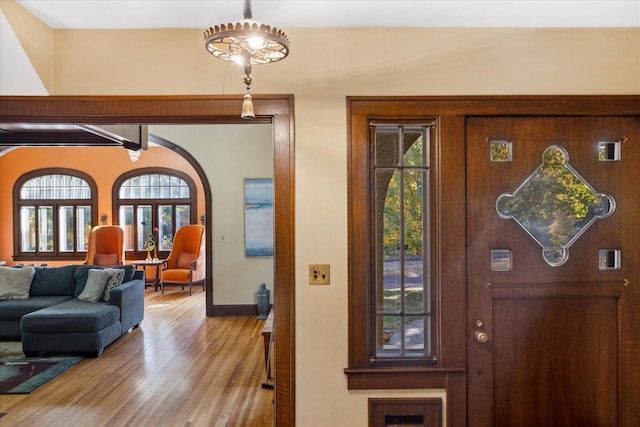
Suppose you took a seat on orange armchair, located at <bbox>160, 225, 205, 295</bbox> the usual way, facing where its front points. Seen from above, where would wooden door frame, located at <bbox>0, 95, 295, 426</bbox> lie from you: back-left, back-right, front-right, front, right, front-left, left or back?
front-left

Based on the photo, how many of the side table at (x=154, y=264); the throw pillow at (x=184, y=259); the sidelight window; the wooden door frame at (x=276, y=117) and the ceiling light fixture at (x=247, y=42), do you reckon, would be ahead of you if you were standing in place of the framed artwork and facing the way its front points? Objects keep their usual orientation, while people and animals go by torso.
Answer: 3

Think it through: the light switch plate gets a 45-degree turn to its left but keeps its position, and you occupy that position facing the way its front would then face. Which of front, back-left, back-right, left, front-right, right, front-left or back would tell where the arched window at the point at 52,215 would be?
back

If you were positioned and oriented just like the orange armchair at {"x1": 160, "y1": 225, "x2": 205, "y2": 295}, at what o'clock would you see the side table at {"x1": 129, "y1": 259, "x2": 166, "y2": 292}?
The side table is roughly at 1 o'clock from the orange armchair.

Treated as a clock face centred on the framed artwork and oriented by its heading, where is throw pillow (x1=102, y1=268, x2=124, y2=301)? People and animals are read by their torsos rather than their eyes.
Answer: The throw pillow is roughly at 2 o'clock from the framed artwork.

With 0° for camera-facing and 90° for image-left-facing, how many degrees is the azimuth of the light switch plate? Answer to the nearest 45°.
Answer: approximately 0°

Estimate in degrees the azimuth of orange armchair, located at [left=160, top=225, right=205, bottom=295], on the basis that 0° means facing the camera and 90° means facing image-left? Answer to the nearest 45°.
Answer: approximately 45°

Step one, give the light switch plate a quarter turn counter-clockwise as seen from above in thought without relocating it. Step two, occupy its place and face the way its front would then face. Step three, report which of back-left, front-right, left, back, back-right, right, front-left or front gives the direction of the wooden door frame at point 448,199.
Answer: front

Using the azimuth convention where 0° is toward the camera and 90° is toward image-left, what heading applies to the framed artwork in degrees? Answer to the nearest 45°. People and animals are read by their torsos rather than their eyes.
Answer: approximately 0°

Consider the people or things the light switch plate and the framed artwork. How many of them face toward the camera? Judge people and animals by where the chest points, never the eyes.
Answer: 2

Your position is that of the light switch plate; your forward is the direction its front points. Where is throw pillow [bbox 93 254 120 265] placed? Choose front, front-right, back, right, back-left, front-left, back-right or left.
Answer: back-right

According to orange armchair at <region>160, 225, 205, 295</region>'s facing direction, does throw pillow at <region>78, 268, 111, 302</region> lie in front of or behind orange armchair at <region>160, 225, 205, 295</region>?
in front
